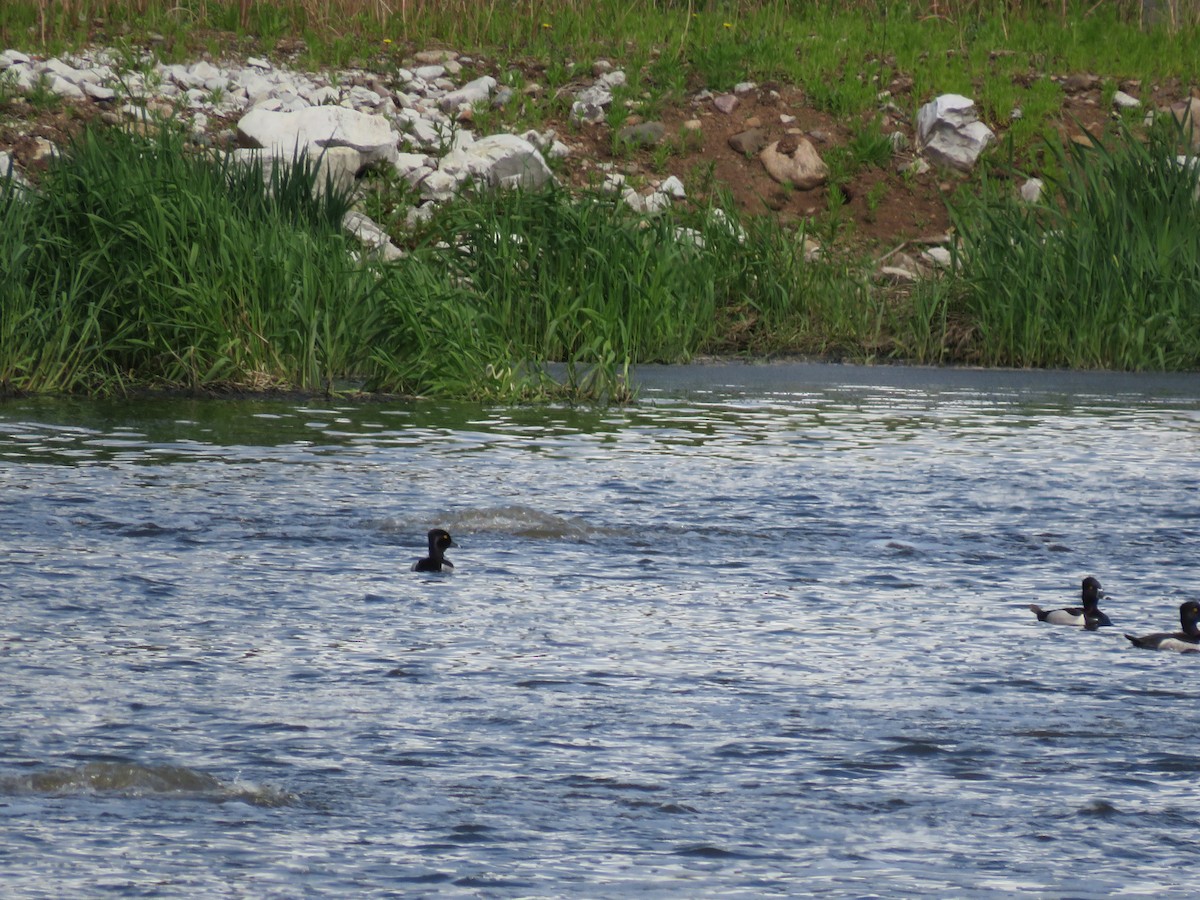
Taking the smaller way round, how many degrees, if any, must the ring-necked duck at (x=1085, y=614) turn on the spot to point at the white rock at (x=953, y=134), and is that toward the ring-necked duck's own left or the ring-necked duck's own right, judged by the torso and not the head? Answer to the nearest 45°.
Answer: approximately 90° to the ring-necked duck's own left

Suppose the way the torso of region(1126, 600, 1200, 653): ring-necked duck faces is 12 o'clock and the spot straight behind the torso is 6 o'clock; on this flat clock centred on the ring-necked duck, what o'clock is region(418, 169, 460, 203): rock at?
The rock is roughly at 8 o'clock from the ring-necked duck.

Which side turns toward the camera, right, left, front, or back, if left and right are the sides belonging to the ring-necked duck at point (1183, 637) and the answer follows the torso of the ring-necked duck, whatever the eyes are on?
right

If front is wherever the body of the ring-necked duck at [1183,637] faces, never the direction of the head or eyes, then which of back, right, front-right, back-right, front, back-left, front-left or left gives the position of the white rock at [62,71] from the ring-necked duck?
back-left

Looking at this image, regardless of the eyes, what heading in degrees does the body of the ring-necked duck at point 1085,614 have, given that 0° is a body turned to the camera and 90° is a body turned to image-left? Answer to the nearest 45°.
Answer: approximately 270°
